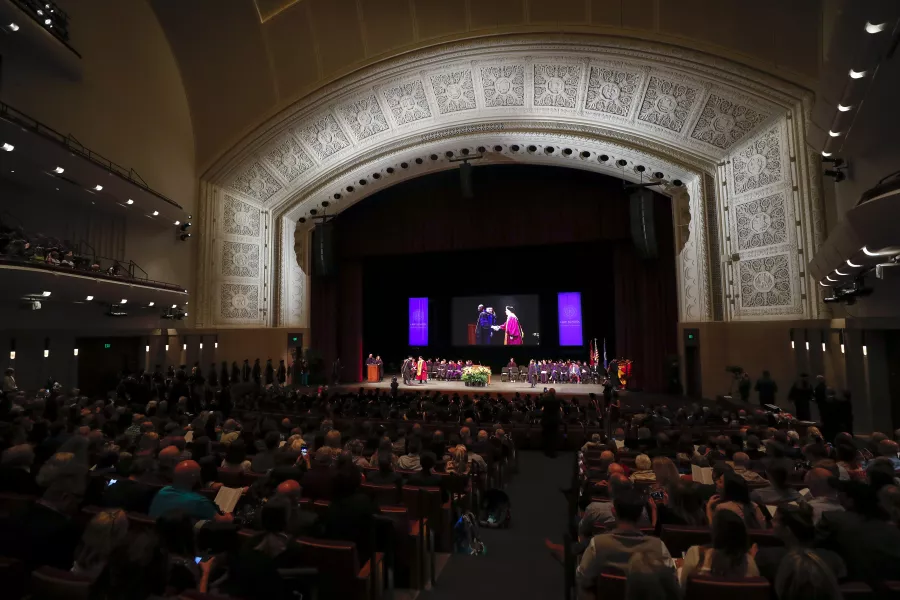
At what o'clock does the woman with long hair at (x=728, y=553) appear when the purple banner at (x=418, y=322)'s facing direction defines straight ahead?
The woman with long hair is roughly at 12 o'clock from the purple banner.

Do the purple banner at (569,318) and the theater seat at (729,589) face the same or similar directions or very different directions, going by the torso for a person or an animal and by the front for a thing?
very different directions

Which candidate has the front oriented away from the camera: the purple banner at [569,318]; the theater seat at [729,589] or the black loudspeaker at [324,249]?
the theater seat

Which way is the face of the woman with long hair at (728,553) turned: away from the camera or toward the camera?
away from the camera

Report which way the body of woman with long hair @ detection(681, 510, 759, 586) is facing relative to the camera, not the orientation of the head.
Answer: away from the camera

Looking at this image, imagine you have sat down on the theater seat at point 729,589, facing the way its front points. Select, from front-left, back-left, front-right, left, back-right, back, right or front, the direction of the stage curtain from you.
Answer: front

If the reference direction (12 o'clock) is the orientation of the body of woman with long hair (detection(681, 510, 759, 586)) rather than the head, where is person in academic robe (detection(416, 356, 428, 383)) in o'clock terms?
The person in academic robe is roughly at 11 o'clock from the woman with long hair.

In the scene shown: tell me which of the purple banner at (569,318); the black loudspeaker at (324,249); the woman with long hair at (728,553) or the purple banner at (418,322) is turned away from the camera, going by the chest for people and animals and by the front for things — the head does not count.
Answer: the woman with long hair

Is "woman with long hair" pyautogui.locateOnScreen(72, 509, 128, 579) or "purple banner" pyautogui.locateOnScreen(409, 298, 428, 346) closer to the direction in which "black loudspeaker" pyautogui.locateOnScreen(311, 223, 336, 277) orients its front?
the woman with long hair

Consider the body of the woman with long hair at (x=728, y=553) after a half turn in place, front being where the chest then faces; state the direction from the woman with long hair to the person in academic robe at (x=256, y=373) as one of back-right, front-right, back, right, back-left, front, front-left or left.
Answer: back-right

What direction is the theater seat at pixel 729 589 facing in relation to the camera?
away from the camera

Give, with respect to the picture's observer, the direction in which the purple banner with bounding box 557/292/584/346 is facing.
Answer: facing the viewer

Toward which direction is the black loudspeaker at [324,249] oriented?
toward the camera
